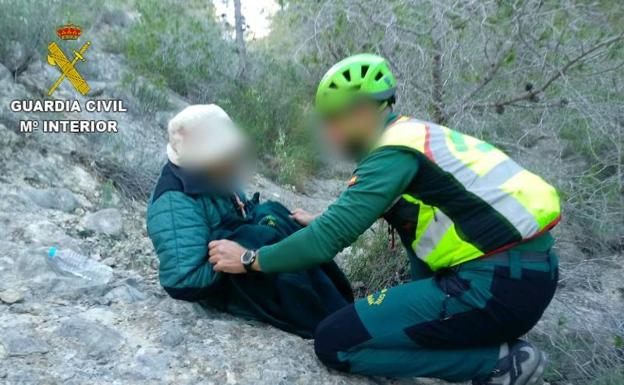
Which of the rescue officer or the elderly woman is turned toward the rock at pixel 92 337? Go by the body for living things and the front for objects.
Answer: the rescue officer

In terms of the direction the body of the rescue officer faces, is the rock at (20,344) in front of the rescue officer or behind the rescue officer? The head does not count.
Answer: in front

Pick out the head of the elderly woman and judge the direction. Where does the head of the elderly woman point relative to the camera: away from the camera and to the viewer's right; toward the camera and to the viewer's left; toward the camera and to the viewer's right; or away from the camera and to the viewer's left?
toward the camera and to the viewer's right

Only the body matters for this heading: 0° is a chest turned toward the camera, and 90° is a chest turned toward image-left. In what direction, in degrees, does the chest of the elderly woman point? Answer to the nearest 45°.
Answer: approximately 315°

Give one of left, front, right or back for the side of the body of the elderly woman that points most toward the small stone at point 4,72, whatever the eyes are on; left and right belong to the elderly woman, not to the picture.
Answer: back

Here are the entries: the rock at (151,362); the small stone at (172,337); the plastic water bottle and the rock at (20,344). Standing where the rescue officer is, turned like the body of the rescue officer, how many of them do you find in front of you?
4

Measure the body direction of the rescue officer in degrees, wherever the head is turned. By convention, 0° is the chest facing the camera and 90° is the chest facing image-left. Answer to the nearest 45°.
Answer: approximately 90°

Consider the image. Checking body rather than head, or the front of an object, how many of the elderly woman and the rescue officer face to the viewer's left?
1

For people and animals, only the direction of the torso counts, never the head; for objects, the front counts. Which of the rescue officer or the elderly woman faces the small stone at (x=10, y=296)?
the rescue officer

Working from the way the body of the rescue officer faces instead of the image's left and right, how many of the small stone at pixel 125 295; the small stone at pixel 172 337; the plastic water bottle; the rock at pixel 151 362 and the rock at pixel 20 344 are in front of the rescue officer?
5

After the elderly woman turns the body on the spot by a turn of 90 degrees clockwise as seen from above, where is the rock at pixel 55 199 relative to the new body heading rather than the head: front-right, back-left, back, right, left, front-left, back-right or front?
right
